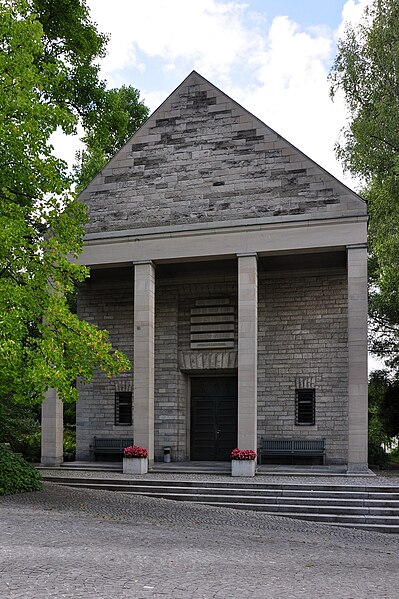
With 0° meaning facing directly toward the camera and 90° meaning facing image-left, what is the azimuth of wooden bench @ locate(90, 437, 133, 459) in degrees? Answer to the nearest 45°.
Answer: approximately 0°

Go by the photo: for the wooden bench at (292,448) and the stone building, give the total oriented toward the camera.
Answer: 2

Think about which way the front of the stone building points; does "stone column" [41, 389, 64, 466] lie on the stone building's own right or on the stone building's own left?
on the stone building's own right

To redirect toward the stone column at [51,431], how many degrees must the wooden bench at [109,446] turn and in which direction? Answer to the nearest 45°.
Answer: approximately 45° to its right

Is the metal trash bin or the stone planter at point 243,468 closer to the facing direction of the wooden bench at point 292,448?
the stone planter

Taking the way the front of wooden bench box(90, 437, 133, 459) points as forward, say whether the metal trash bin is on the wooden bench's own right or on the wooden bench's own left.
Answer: on the wooden bench's own left

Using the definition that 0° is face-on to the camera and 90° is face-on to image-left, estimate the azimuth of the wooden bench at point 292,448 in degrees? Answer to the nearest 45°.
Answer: approximately 0°

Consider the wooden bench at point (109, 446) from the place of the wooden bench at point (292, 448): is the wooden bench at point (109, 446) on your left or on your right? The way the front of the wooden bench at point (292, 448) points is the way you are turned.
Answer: on your right
